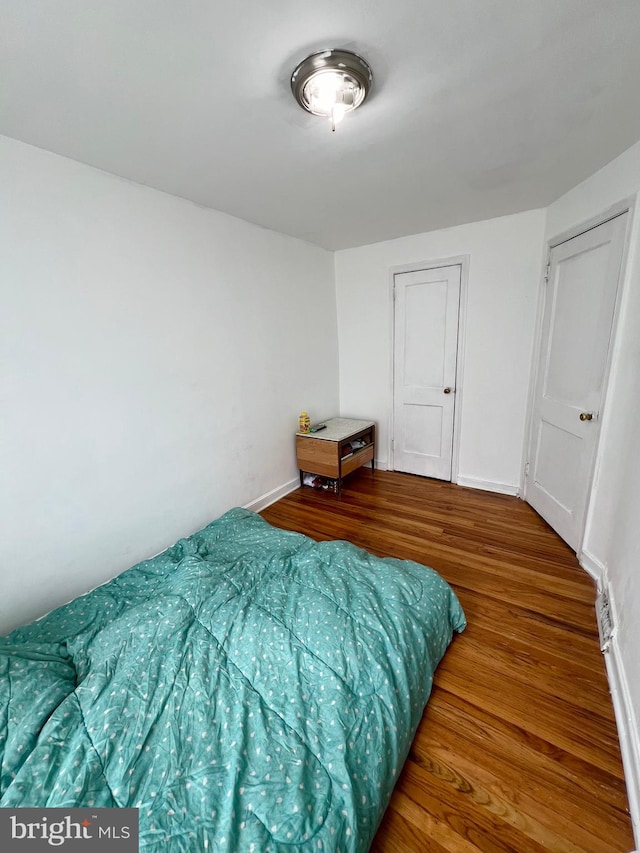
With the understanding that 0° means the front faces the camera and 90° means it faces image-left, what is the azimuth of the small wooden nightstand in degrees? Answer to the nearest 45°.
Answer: approximately 315°

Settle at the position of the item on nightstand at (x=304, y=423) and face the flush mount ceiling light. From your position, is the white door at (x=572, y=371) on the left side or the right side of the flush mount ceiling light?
left

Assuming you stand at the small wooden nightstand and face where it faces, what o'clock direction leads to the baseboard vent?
The baseboard vent is roughly at 12 o'clock from the small wooden nightstand.

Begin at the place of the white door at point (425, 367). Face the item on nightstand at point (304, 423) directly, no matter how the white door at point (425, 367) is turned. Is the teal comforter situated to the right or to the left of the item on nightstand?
left

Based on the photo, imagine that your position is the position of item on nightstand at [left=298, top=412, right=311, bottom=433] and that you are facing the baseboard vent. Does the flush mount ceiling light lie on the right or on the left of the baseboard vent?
right

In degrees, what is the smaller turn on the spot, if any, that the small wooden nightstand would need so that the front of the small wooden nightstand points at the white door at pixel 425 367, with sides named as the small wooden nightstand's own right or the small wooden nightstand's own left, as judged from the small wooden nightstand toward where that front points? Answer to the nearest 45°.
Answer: approximately 45° to the small wooden nightstand's own left

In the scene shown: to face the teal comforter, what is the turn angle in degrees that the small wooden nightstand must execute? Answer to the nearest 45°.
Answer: approximately 45° to its right
